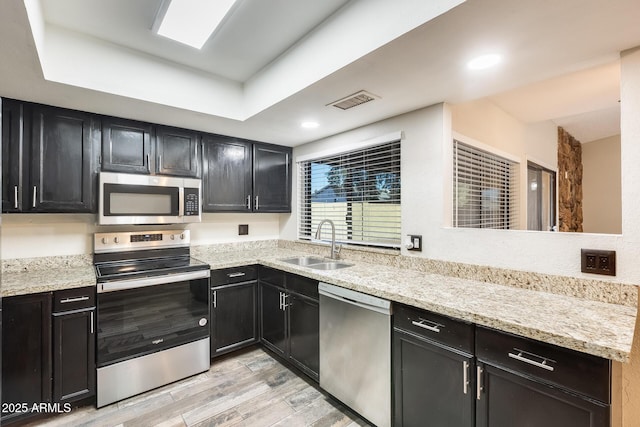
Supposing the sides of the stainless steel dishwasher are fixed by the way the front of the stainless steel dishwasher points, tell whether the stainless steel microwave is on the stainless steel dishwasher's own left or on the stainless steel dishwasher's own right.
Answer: on the stainless steel dishwasher's own right

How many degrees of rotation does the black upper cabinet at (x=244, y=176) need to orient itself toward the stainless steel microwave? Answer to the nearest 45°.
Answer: approximately 90° to its right

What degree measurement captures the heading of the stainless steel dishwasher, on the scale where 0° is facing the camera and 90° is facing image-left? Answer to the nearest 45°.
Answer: approximately 45°

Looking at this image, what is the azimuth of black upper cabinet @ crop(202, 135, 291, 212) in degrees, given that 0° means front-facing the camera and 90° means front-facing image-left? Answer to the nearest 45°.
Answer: approximately 315°
